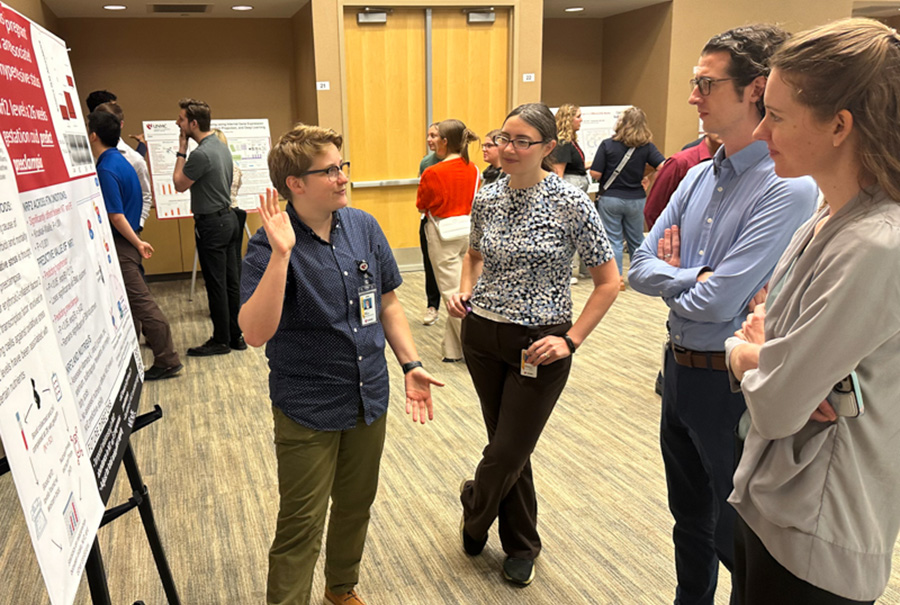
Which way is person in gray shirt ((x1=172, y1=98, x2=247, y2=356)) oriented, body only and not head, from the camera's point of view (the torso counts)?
to the viewer's left

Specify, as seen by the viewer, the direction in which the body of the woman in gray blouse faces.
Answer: to the viewer's left

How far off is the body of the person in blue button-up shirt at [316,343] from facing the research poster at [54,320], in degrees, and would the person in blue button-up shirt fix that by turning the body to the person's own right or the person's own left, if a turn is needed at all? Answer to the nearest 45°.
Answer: approximately 90° to the person's own right

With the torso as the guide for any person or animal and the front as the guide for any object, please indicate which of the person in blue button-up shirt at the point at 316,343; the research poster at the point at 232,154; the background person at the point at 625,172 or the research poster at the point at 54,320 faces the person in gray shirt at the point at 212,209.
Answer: the research poster at the point at 232,154

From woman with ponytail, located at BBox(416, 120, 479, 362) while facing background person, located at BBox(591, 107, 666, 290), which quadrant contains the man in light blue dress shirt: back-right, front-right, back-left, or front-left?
back-right

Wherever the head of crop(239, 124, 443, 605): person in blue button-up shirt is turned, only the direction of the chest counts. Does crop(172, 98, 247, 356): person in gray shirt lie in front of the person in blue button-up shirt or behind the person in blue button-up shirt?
behind

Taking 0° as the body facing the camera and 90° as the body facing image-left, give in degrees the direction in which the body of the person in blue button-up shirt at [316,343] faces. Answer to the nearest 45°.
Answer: approximately 315°

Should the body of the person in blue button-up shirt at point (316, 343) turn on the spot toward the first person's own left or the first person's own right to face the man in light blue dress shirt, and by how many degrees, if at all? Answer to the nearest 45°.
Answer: approximately 45° to the first person's own left

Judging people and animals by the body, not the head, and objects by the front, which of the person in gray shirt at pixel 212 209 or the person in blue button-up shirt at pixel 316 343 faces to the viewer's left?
the person in gray shirt

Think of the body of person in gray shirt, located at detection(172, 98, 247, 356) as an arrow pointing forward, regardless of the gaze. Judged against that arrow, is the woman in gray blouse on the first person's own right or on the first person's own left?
on the first person's own left

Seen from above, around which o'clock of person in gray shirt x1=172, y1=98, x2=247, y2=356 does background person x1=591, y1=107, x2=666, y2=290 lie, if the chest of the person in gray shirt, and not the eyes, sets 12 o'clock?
The background person is roughly at 6 o'clock from the person in gray shirt.

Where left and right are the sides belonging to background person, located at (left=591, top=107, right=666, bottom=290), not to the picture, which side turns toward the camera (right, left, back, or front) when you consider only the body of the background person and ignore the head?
back

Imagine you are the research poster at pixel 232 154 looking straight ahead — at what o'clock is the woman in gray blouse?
The woman in gray blouse is roughly at 12 o'clock from the research poster.

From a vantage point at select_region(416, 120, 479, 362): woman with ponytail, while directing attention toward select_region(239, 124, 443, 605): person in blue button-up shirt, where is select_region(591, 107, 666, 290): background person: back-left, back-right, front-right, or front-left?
back-left

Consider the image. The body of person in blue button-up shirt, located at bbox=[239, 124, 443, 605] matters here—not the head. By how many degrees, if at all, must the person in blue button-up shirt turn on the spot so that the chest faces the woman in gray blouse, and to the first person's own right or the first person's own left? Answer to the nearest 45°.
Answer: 0° — they already face them

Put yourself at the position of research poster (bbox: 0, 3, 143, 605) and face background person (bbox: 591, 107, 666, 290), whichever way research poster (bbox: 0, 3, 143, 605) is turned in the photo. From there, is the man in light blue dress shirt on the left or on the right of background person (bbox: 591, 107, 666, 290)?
right
